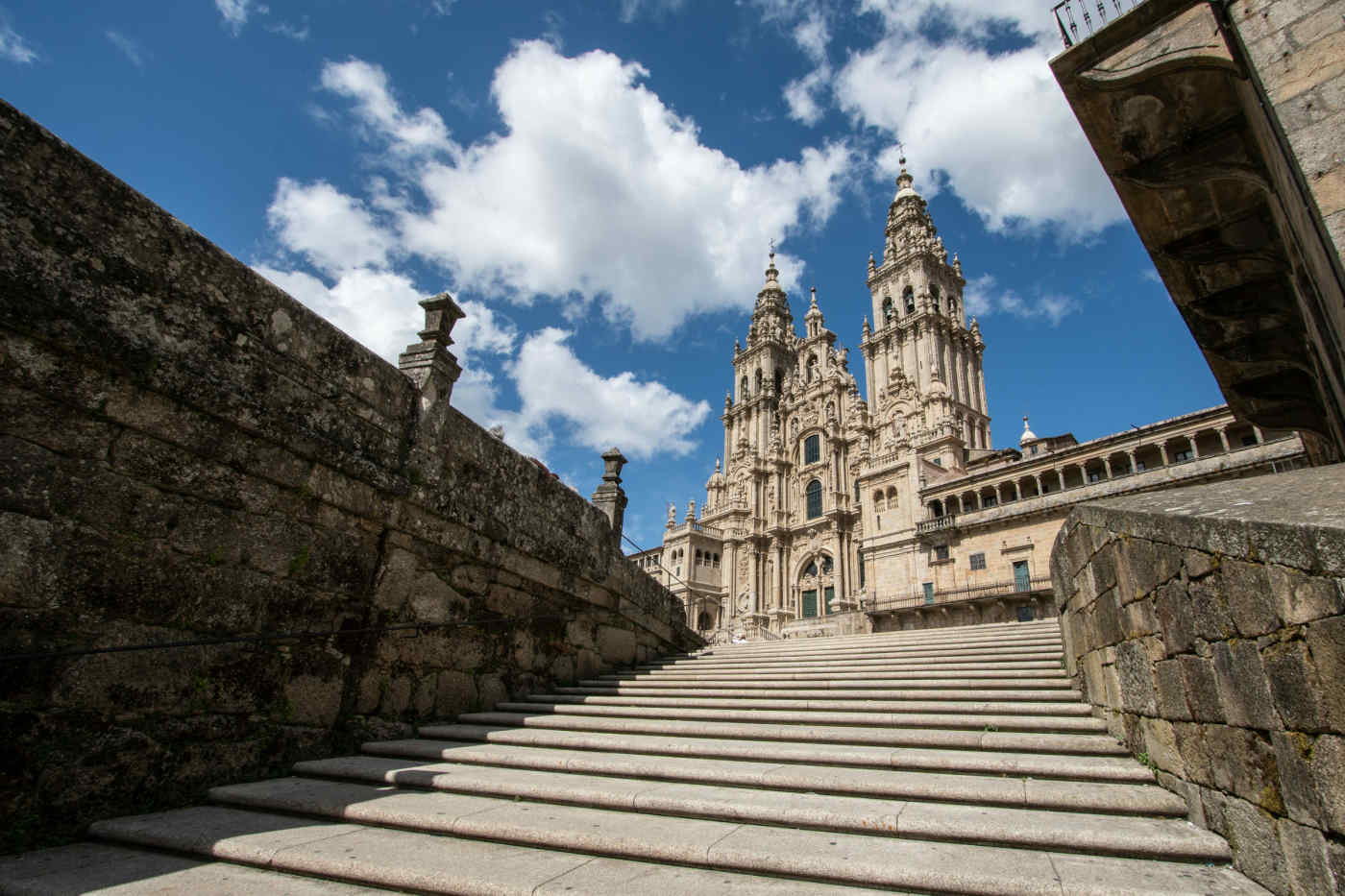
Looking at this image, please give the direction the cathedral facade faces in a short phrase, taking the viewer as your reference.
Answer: facing the viewer and to the left of the viewer

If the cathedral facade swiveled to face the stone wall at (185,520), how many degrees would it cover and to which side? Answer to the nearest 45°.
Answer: approximately 45° to its left

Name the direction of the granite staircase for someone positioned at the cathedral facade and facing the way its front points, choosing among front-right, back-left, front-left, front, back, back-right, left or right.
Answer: front-left

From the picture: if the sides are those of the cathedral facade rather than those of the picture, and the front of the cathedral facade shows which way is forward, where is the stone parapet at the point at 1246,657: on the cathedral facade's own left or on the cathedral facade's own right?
on the cathedral facade's own left
